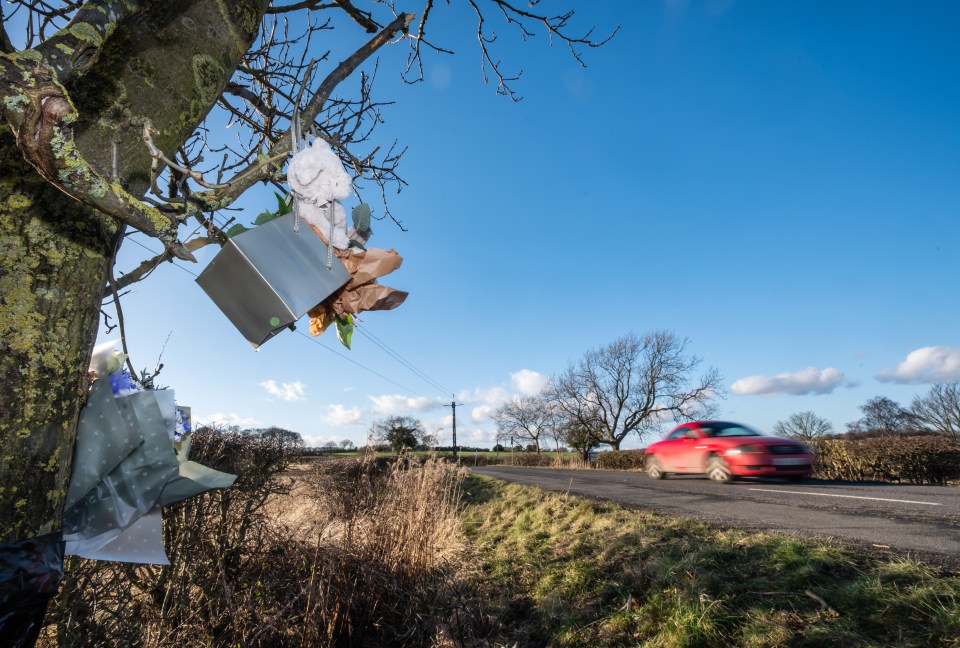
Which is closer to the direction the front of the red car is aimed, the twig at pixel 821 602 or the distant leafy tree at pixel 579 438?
the twig

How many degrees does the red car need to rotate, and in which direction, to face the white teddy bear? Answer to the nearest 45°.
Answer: approximately 45° to its right

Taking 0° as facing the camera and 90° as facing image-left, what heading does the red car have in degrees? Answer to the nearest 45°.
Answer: approximately 315°

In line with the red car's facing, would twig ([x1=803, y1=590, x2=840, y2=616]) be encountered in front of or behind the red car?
in front

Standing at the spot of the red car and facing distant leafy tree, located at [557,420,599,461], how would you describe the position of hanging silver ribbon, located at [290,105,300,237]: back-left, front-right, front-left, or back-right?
back-left

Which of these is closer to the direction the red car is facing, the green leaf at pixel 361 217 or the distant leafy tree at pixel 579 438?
the green leaf

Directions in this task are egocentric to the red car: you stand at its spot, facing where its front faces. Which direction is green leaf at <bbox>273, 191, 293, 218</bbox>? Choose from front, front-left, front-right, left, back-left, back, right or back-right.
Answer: front-right

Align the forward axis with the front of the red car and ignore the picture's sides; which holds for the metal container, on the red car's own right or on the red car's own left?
on the red car's own right

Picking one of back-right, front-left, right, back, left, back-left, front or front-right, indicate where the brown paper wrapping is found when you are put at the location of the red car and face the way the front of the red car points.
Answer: front-right

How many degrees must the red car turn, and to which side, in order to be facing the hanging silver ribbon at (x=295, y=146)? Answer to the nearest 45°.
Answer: approximately 45° to its right
